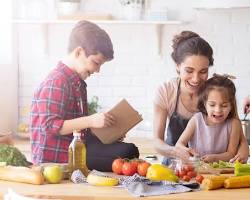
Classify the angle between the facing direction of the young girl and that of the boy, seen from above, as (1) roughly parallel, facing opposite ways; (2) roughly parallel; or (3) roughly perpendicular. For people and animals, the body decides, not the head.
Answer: roughly perpendicular

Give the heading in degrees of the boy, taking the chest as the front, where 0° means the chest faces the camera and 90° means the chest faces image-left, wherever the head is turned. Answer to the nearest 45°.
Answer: approximately 270°

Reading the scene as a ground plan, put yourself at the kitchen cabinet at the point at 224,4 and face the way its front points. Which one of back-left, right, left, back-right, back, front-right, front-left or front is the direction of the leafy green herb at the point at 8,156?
front-right

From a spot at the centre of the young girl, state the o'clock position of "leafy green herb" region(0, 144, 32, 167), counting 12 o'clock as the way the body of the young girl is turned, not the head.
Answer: The leafy green herb is roughly at 2 o'clock from the young girl.

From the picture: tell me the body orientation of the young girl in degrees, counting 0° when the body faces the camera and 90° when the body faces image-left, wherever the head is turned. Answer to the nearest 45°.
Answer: approximately 0°

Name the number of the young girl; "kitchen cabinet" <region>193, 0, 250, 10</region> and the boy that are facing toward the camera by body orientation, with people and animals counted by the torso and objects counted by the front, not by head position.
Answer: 2

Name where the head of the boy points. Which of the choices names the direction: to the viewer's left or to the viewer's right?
to the viewer's right

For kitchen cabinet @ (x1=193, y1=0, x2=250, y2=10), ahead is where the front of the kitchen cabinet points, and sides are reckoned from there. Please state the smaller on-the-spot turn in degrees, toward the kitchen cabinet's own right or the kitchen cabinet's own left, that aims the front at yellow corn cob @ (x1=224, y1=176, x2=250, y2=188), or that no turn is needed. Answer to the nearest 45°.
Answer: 0° — it already faces it

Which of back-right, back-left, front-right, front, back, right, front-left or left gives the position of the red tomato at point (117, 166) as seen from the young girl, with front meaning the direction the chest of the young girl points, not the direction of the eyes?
front-right

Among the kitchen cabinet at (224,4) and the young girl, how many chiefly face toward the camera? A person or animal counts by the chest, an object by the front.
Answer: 2

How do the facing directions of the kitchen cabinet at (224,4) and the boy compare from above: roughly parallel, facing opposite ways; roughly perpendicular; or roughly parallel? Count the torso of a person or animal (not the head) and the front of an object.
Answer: roughly perpendicular
